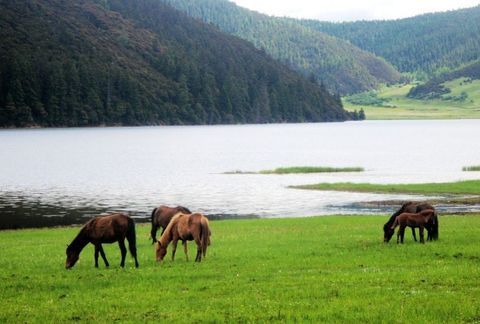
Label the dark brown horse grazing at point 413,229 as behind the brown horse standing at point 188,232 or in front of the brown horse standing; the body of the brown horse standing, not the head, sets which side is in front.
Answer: behind

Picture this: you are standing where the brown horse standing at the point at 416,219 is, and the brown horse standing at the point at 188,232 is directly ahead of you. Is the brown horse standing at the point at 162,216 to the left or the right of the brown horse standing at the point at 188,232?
right

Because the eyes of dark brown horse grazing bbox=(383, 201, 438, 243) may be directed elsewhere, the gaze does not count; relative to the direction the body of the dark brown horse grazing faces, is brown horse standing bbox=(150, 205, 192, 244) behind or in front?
in front

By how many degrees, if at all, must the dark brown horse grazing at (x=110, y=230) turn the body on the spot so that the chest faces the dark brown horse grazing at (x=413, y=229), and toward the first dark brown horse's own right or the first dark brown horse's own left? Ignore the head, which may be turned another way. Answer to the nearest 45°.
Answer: approximately 180°

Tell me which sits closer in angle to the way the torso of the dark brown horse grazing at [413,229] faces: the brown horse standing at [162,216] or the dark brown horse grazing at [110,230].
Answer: the brown horse standing

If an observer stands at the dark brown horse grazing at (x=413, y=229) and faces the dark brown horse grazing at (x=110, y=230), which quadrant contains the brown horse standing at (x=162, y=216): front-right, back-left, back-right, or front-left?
front-right

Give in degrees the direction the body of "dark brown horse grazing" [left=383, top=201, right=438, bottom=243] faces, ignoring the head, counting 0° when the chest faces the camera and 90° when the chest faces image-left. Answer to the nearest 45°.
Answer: approximately 90°

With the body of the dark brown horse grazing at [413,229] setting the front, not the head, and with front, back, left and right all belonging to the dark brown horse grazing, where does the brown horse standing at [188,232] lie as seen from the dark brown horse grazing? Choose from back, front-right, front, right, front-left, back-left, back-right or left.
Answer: front-left

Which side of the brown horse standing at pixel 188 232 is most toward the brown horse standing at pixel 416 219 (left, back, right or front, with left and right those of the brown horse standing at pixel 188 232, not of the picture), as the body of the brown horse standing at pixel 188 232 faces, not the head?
back

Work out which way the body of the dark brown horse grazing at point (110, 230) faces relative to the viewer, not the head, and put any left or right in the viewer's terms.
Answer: facing to the left of the viewer

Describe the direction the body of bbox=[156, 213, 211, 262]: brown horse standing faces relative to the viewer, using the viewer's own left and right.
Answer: facing to the left of the viewer

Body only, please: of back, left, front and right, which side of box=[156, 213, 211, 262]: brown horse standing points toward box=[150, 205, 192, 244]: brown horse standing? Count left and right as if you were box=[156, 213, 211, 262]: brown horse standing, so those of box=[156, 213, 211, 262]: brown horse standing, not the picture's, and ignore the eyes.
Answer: right

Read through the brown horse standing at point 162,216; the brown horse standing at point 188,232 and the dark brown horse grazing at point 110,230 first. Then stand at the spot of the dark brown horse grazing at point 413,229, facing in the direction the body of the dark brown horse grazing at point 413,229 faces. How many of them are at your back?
0

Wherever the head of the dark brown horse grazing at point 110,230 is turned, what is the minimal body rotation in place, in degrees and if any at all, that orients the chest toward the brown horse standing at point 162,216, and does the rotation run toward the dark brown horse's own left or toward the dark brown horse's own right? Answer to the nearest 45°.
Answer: approximately 90° to the dark brown horse's own right
